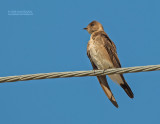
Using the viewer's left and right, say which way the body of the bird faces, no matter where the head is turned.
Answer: facing the viewer and to the left of the viewer
